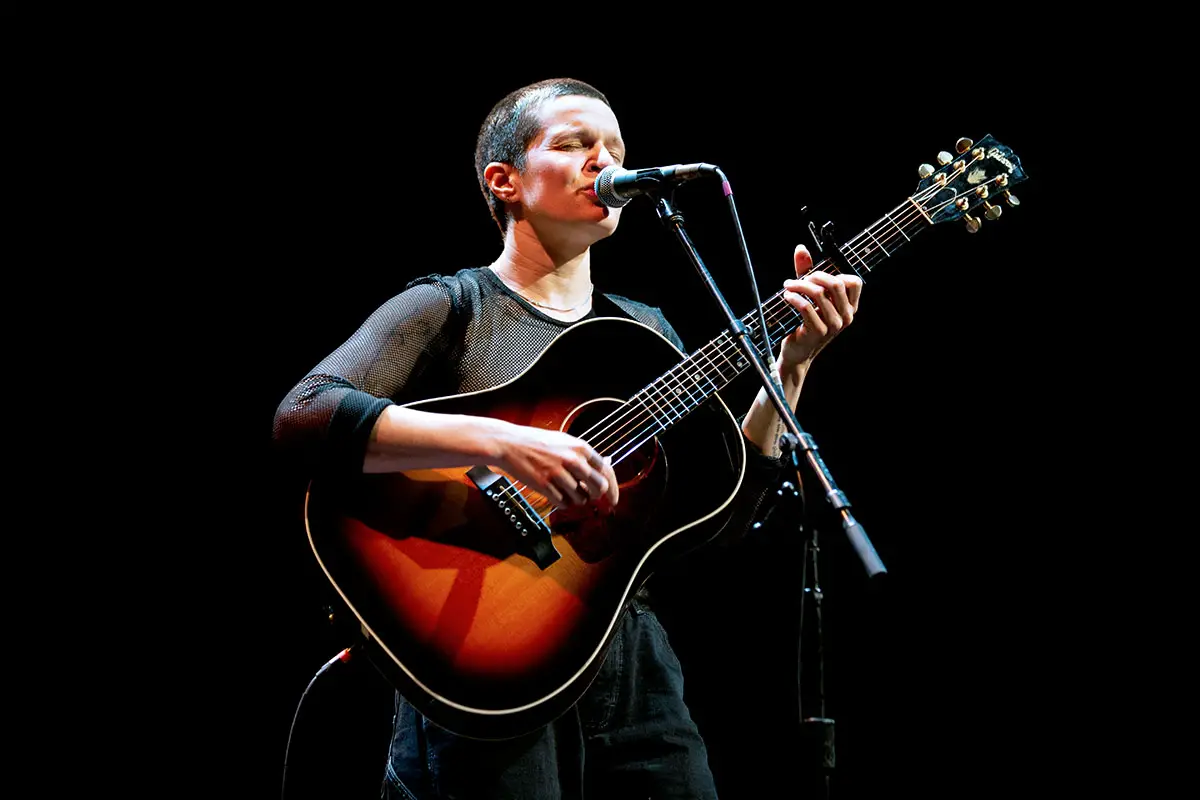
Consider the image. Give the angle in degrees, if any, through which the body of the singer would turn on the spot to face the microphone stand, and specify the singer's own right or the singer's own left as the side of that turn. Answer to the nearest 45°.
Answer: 0° — they already face it

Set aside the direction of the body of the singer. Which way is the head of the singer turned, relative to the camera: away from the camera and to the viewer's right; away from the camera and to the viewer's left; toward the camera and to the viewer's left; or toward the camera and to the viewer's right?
toward the camera and to the viewer's right

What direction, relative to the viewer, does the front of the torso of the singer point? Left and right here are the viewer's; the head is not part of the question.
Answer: facing the viewer and to the right of the viewer
